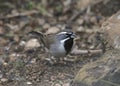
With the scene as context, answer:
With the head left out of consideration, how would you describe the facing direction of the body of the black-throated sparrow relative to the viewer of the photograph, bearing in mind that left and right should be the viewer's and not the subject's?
facing the viewer and to the right of the viewer

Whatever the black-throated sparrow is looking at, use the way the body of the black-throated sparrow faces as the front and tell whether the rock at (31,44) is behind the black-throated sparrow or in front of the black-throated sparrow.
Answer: behind

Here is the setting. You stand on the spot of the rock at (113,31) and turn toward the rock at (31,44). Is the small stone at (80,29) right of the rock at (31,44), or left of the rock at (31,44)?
right

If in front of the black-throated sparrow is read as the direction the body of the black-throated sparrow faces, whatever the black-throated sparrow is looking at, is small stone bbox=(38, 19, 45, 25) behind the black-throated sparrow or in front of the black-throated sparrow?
behind

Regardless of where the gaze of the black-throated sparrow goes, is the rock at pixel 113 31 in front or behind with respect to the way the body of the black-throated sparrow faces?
in front

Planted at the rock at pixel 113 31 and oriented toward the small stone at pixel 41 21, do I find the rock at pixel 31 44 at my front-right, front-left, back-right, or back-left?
front-left

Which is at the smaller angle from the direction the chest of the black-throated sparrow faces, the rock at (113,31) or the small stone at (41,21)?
the rock

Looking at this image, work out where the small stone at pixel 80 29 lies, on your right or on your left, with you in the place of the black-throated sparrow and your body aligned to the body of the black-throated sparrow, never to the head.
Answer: on your left

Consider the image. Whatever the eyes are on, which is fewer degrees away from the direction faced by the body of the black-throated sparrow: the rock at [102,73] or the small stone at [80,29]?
the rock
